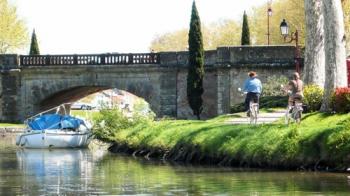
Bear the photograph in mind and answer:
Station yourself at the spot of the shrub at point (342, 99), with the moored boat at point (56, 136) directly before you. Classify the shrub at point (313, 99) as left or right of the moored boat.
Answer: right

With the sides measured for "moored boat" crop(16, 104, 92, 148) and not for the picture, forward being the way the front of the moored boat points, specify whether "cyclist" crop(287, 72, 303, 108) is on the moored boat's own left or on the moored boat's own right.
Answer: on the moored boat's own right
